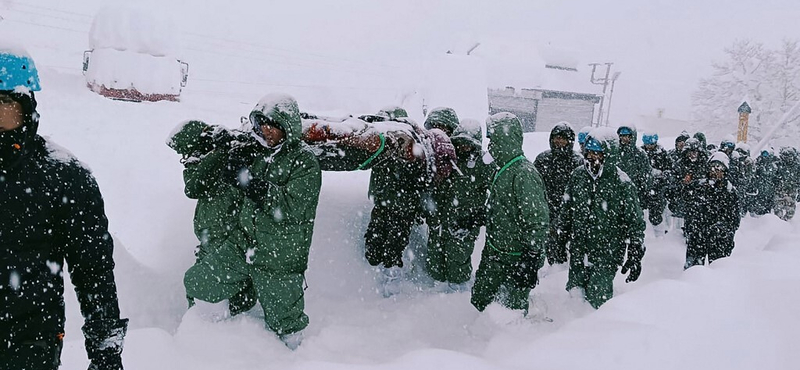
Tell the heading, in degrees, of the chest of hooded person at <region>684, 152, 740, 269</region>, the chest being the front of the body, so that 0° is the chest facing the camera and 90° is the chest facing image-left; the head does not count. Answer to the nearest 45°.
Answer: approximately 45°

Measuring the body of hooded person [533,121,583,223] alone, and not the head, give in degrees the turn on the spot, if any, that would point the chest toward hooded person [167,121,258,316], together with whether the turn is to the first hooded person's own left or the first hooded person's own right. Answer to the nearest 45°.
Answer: approximately 45° to the first hooded person's own right

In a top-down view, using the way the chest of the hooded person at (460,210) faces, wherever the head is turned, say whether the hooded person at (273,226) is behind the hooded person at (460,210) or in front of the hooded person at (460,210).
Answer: in front

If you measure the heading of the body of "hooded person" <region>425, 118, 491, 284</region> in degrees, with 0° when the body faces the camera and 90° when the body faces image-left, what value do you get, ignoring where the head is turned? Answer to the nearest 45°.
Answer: approximately 45°

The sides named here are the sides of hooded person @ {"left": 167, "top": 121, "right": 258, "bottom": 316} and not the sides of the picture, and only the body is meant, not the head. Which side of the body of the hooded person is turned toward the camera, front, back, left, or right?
left

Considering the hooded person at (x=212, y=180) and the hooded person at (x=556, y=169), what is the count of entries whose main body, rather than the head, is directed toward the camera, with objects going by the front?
1

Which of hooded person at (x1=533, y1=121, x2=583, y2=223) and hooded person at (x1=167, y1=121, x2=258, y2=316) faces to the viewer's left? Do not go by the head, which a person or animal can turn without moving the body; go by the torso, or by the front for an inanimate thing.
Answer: hooded person at (x1=167, y1=121, x2=258, y2=316)

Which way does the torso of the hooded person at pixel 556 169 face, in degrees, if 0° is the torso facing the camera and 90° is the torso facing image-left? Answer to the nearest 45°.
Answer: approximately 0°

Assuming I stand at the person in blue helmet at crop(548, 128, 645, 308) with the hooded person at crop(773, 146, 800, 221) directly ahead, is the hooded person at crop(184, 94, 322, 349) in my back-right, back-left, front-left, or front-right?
back-left

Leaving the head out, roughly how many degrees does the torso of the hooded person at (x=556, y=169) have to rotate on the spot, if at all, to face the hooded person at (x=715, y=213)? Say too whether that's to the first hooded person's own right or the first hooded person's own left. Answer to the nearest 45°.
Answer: approximately 90° to the first hooded person's own left

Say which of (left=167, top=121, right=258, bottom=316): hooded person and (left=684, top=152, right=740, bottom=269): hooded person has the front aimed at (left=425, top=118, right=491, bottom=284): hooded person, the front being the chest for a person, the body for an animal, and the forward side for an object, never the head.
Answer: (left=684, top=152, right=740, bottom=269): hooded person
